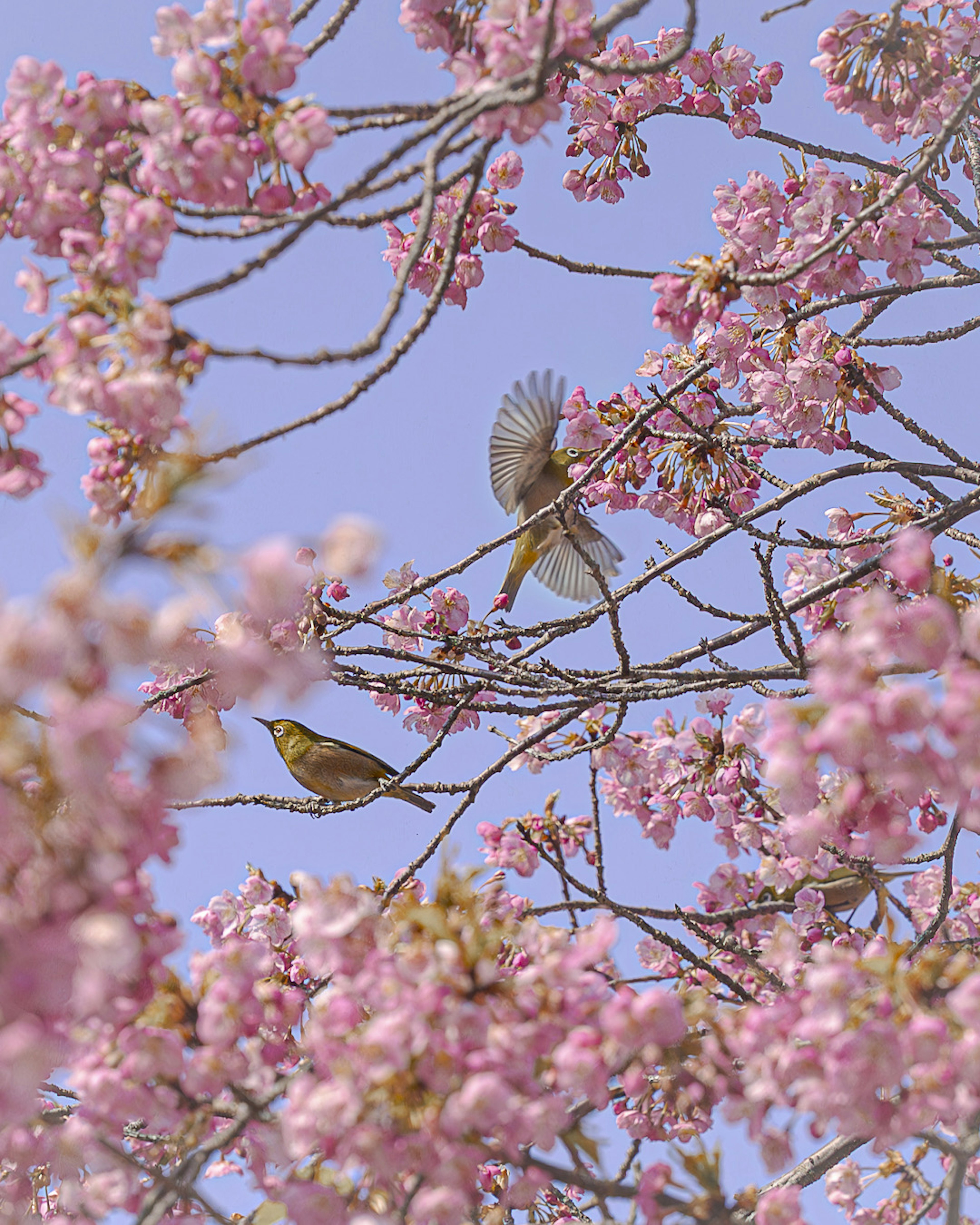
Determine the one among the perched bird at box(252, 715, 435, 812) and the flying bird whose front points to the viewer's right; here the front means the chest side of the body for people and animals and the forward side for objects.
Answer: the flying bird

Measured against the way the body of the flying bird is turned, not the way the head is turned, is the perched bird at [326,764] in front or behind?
behind

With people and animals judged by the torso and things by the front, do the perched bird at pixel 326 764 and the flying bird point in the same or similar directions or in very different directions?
very different directions

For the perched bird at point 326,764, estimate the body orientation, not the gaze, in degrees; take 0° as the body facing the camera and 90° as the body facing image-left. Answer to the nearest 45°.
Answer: approximately 90°

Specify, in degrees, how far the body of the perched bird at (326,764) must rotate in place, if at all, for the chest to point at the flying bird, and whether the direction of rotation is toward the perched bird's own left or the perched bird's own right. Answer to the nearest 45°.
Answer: approximately 135° to the perched bird's own left

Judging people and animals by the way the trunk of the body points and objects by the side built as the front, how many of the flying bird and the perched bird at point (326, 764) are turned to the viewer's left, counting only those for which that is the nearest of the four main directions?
1

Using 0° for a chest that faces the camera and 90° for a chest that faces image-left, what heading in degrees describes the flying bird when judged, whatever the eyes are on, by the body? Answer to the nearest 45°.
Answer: approximately 270°
